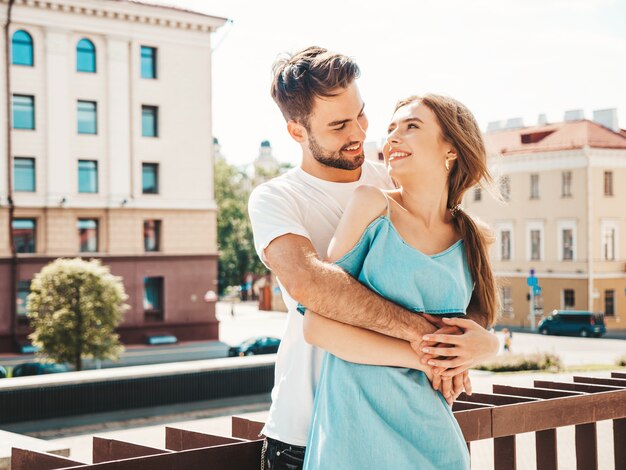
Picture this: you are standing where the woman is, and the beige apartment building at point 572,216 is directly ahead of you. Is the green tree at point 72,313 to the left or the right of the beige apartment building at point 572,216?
left

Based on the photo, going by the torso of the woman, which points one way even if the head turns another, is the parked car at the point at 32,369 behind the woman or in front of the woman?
behind

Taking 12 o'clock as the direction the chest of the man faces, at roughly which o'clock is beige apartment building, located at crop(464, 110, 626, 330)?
The beige apartment building is roughly at 8 o'clock from the man.

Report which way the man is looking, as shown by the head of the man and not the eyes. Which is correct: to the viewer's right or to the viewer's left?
to the viewer's right

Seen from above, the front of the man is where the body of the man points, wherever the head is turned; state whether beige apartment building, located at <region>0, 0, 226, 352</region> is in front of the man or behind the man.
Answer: behind

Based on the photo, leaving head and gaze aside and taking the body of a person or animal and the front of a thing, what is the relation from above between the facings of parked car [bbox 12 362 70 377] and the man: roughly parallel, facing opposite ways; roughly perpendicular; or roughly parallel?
roughly perpendicular

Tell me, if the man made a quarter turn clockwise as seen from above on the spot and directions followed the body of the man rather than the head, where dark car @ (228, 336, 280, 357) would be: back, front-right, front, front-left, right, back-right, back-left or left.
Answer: back-right

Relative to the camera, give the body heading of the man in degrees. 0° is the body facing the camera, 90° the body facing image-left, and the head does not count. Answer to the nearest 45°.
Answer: approximately 315°
